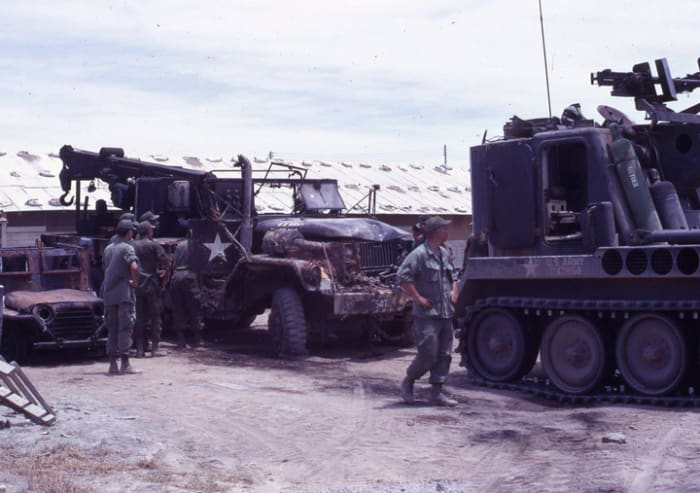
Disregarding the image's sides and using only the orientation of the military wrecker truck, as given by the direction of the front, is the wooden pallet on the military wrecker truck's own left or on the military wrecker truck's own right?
on the military wrecker truck's own right

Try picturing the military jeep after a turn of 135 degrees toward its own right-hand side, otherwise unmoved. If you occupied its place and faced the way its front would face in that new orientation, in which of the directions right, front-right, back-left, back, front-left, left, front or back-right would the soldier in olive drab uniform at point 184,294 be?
back-right

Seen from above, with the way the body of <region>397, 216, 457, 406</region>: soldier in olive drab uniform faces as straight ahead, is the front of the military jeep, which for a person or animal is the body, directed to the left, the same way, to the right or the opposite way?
the same way

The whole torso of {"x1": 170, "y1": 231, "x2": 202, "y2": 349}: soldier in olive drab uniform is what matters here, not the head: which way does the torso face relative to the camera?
away from the camera

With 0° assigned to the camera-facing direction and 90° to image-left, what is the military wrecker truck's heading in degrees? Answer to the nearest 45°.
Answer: approximately 315°

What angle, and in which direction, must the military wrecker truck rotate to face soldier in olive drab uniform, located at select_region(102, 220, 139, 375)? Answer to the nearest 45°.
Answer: approximately 90° to its right

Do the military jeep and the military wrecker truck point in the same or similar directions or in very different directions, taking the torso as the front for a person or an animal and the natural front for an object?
same or similar directions

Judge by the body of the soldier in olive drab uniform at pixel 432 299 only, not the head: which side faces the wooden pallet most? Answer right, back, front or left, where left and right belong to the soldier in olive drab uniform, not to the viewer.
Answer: right

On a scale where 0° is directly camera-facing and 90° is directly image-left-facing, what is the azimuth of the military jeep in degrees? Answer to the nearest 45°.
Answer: approximately 315°

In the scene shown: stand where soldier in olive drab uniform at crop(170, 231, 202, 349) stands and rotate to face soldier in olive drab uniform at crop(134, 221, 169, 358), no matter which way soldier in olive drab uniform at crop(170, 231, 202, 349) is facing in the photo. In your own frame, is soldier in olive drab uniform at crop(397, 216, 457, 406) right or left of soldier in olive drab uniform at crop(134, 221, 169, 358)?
left
